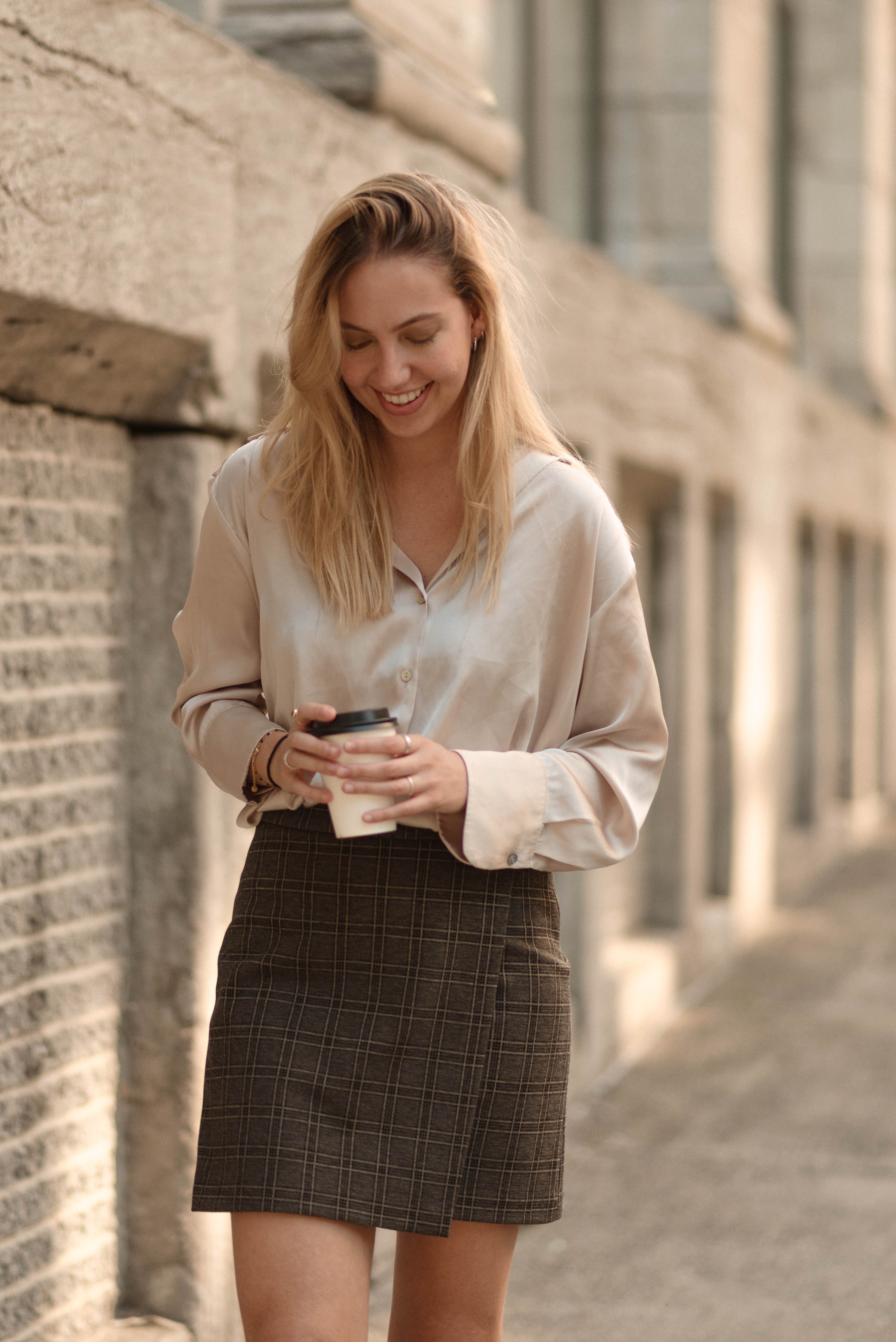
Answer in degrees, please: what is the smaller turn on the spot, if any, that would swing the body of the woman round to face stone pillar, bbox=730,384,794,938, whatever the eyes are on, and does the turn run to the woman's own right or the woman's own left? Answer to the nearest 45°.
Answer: approximately 180°

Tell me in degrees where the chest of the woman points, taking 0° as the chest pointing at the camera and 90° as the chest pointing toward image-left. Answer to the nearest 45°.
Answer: approximately 0°

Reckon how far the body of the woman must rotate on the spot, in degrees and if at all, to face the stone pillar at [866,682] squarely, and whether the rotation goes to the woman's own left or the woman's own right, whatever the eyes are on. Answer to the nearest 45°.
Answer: approximately 180°

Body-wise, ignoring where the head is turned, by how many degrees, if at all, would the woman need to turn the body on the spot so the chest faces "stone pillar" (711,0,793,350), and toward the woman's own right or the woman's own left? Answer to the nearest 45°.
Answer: approximately 180°

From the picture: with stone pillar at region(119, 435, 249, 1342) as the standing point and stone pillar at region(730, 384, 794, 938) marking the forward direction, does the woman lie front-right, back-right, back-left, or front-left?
back-right

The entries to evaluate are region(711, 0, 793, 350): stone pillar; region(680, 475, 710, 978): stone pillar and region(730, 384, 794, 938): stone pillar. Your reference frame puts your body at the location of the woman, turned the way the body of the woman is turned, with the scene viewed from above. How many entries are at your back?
3

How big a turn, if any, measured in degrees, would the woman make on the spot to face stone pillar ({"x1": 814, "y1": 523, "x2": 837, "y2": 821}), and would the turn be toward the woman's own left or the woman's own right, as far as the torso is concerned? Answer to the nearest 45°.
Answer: approximately 180°

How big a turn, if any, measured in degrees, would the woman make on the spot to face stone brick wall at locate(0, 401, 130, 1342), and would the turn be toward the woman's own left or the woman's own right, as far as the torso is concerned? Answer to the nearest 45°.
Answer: approximately 135° to the woman's own right

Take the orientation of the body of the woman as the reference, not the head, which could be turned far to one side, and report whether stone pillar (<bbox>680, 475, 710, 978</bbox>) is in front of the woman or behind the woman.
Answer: behind
